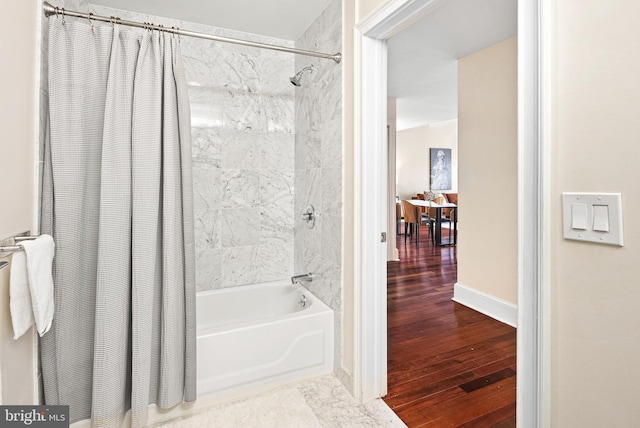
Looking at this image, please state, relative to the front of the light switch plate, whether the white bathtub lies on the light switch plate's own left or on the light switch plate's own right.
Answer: on the light switch plate's own right

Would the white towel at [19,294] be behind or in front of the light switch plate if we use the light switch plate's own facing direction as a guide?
in front

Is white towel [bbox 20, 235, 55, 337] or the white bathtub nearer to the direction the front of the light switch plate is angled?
the white towel

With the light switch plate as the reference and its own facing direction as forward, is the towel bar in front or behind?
in front

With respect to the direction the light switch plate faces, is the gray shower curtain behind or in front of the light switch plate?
in front

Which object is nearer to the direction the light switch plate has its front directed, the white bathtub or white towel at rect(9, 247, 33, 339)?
the white towel

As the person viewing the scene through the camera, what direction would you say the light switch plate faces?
facing the viewer and to the left of the viewer

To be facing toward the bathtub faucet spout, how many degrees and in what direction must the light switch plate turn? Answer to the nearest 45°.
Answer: approximately 90° to its right

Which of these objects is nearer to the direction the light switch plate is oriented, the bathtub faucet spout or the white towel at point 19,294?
the white towel
